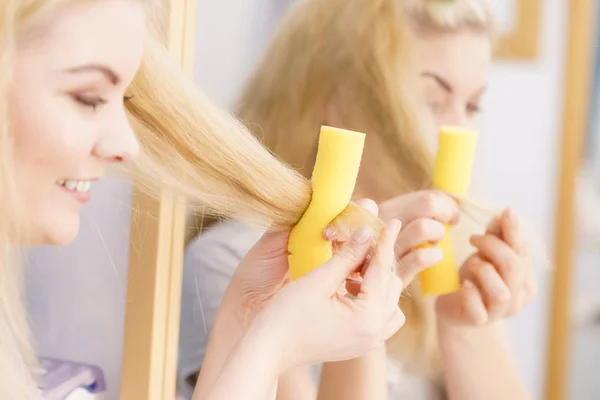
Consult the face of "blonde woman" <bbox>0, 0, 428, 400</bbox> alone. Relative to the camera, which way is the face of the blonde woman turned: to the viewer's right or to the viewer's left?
to the viewer's right

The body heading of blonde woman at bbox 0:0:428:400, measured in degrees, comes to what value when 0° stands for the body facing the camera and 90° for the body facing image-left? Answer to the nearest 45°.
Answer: approximately 315°

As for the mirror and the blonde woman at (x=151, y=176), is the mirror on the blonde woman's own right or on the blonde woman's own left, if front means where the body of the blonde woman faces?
on the blonde woman's own left
